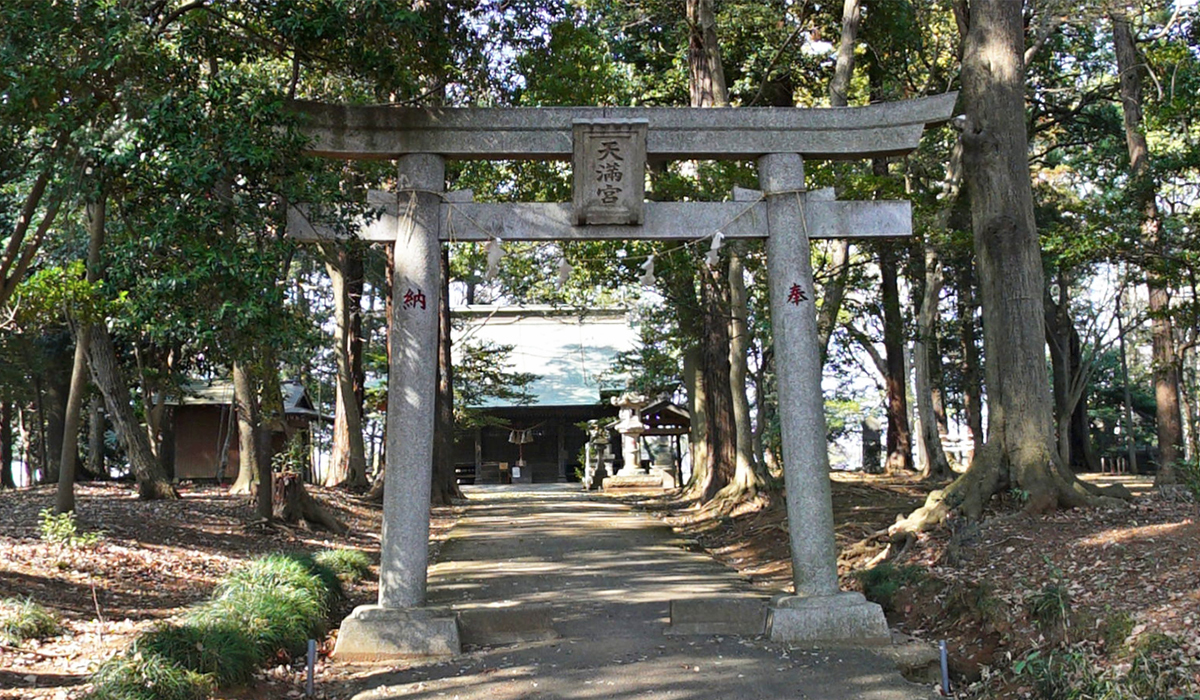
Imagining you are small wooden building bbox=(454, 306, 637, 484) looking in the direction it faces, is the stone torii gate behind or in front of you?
in front

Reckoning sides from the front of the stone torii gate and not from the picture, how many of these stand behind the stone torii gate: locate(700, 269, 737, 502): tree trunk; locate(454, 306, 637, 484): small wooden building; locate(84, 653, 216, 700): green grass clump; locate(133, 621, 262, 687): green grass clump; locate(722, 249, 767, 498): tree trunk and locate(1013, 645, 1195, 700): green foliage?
3

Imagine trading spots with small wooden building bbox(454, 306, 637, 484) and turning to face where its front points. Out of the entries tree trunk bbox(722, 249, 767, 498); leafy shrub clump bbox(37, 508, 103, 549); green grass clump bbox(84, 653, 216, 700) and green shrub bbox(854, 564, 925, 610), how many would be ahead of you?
4

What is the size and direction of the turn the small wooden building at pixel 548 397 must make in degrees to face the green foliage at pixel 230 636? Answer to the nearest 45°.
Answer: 0° — it already faces it

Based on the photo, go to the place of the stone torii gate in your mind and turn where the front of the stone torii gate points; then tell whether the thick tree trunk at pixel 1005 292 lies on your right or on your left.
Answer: on your left

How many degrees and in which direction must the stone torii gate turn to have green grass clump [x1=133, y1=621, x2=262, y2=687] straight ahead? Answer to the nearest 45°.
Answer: approximately 45° to its right

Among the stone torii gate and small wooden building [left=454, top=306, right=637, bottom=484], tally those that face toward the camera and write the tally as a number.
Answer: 2

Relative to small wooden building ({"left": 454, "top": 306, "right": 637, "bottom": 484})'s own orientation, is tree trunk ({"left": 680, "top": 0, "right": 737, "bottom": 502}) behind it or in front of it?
in front
